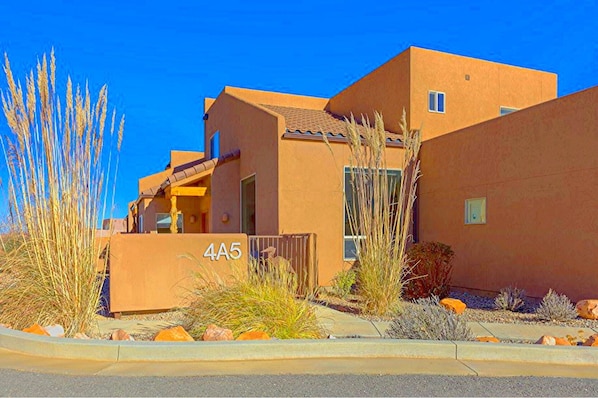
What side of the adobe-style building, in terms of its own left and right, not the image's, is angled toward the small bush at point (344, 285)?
front

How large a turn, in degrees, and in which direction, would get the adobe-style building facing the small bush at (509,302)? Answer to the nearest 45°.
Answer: approximately 45° to its left

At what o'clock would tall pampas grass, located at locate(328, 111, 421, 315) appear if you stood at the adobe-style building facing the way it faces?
The tall pampas grass is roughly at 11 o'clock from the adobe-style building.

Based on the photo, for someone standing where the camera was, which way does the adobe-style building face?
facing the viewer and to the left of the viewer

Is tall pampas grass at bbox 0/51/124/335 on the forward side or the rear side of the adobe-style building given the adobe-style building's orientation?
on the forward side
